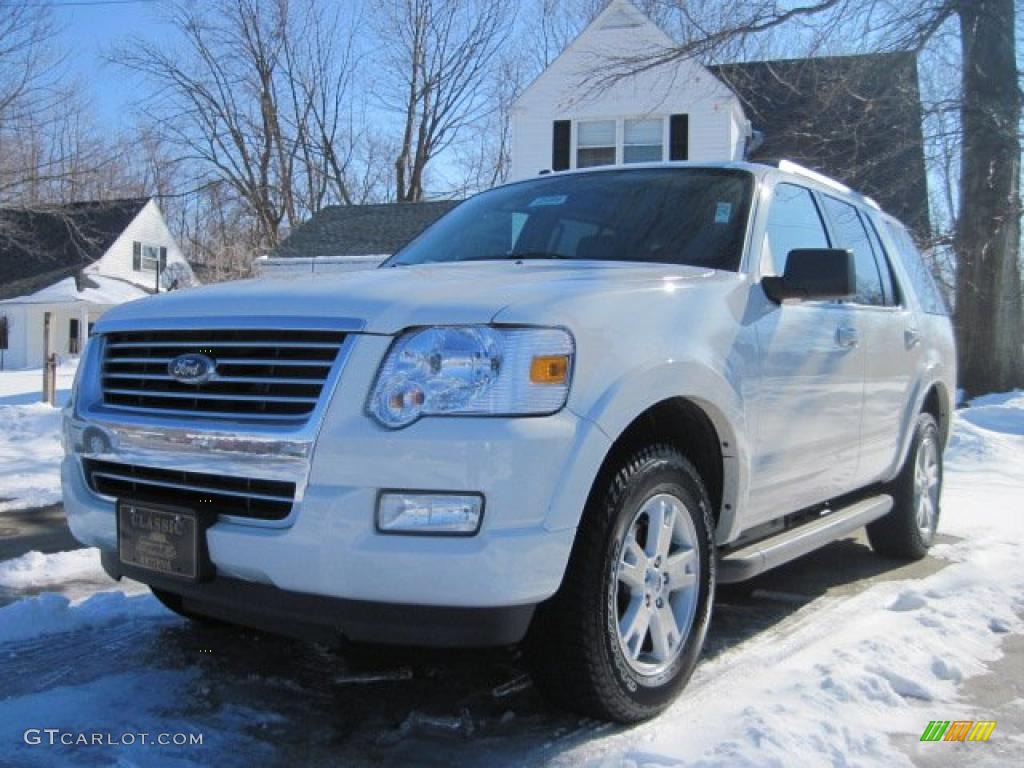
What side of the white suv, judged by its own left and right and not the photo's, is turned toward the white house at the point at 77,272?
right

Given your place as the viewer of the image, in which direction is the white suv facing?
facing the viewer and to the left of the viewer

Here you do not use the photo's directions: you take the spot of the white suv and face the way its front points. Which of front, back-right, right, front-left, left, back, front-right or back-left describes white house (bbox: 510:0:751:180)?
back-right
